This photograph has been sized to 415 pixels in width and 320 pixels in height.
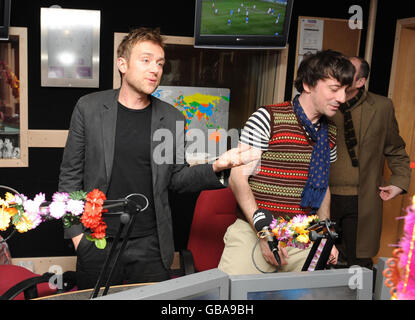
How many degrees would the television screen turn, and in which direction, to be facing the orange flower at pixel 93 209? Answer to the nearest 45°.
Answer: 0° — it already faces it

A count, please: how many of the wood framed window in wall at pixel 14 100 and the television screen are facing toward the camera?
2

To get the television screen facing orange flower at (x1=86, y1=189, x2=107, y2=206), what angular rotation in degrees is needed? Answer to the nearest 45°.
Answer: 0° — it already faces it

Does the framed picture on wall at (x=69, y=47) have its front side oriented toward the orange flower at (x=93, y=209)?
yes

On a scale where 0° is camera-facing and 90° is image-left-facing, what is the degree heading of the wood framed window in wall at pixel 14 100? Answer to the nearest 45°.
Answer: approximately 0°

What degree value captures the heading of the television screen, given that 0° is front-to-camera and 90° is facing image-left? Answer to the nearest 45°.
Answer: approximately 0°
